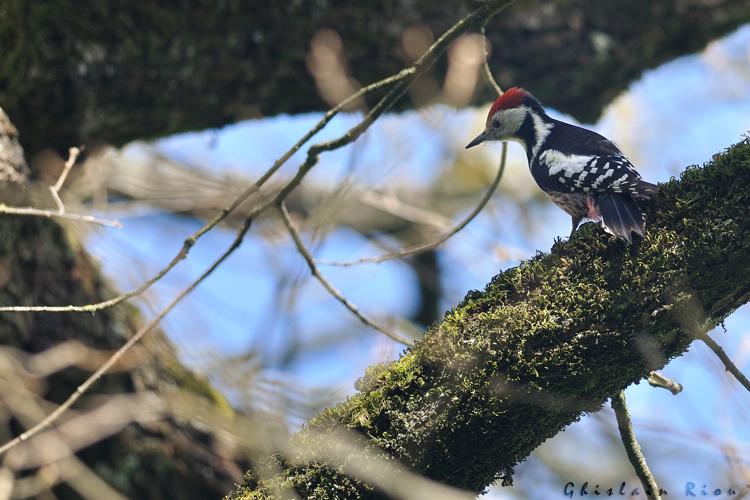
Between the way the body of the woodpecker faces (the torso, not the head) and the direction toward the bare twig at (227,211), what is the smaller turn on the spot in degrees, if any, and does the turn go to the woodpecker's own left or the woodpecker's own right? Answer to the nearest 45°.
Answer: approximately 45° to the woodpecker's own left

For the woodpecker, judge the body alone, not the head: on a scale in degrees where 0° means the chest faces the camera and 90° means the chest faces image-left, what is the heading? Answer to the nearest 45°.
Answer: approximately 90°

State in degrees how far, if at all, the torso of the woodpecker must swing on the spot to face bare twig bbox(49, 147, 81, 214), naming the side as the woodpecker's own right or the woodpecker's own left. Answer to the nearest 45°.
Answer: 0° — it already faces it
